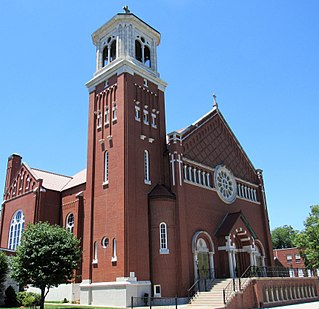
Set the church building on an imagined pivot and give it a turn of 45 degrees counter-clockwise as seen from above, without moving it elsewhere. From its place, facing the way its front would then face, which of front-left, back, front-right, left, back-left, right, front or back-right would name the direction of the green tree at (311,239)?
front-left

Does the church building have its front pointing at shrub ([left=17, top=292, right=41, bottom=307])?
no

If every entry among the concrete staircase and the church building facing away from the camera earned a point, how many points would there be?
0

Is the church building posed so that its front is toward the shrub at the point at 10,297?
no

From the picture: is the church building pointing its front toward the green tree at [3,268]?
no

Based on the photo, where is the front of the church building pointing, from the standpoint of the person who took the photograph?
facing the viewer and to the right of the viewer

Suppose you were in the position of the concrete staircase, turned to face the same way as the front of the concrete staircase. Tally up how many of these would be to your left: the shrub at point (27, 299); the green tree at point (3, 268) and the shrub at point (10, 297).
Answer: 0
